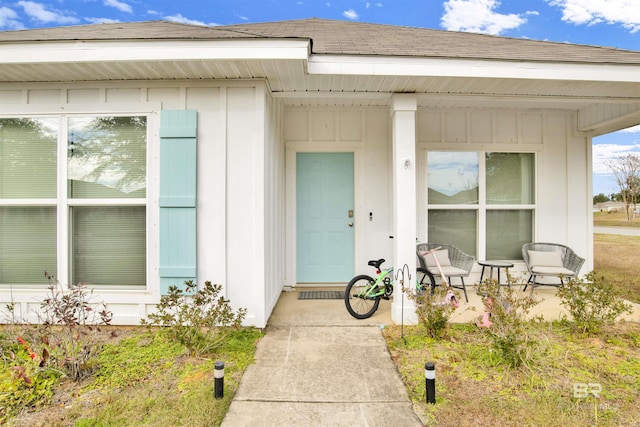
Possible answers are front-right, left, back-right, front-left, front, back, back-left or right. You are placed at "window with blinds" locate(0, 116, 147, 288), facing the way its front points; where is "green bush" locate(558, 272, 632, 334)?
front-left

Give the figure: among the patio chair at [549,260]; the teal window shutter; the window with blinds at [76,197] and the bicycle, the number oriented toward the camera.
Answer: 3

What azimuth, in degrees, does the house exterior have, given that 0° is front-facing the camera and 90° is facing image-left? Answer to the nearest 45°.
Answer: approximately 0°

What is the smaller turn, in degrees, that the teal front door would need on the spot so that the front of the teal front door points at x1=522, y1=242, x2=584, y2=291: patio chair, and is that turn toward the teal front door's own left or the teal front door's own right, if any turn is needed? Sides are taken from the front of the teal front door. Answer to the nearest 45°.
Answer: approximately 90° to the teal front door's own left

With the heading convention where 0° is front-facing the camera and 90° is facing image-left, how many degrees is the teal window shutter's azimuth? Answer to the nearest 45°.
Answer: approximately 0°

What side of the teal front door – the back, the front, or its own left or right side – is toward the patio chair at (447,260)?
left

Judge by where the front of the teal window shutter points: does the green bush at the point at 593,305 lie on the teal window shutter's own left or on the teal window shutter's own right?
on the teal window shutter's own left
